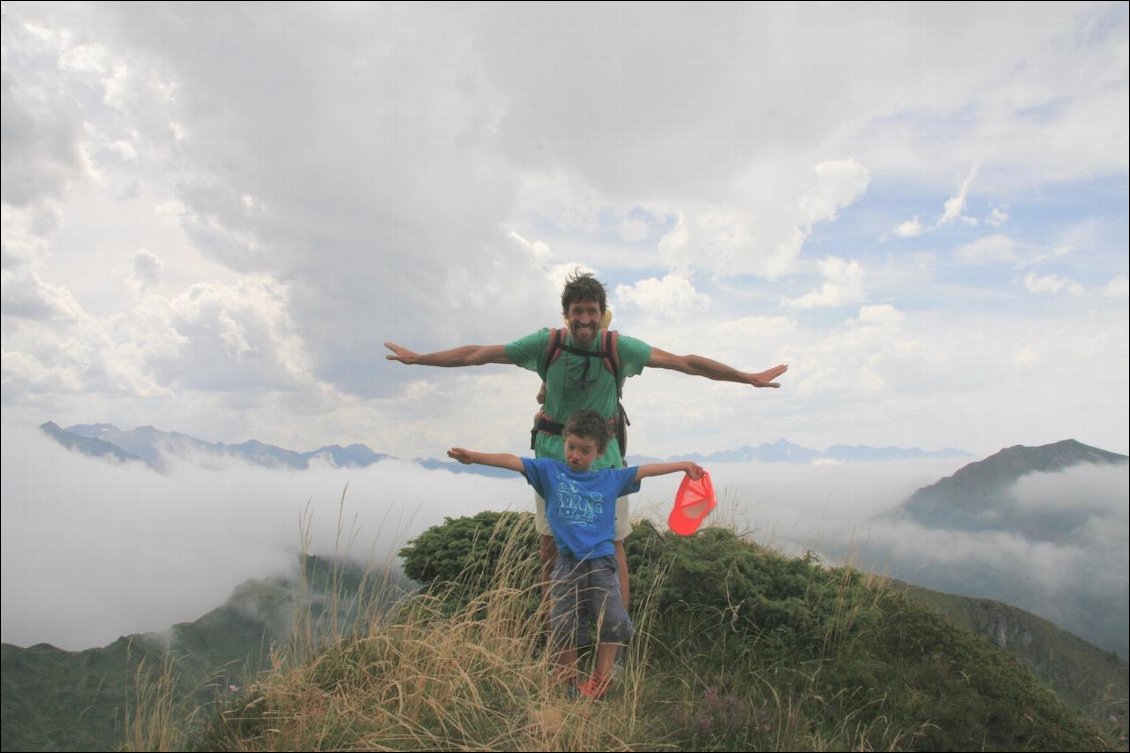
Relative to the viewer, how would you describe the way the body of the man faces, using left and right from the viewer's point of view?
facing the viewer

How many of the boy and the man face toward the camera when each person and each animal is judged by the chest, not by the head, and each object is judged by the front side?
2

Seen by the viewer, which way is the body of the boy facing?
toward the camera
